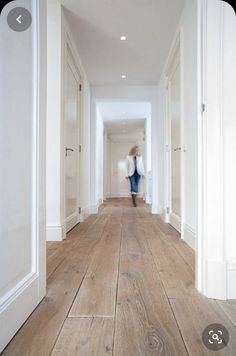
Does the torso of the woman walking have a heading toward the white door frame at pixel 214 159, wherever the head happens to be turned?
yes

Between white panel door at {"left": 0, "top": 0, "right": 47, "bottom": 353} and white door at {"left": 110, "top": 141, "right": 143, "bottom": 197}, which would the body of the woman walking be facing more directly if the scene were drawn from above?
the white panel door

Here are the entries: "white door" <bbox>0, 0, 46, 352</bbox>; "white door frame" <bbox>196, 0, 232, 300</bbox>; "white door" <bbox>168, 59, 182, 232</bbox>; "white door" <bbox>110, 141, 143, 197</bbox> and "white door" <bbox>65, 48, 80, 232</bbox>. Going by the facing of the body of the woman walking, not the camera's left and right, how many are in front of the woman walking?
4

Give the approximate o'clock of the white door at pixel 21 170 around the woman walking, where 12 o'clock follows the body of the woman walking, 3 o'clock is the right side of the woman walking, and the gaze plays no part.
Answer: The white door is roughly at 12 o'clock from the woman walking.

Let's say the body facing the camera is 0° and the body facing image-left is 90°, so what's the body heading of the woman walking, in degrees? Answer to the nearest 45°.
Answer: approximately 0°

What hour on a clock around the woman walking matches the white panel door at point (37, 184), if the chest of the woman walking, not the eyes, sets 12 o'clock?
The white panel door is roughly at 12 o'clock from the woman walking.

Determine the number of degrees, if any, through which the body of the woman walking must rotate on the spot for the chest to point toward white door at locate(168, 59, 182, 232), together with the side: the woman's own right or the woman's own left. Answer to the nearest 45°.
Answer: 0° — they already face it

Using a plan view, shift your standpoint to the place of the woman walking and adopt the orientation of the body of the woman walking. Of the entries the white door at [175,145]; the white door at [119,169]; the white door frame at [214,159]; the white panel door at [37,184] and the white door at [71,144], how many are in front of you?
4

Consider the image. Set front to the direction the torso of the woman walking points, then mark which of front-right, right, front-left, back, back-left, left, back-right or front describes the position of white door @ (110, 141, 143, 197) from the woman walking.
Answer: back
